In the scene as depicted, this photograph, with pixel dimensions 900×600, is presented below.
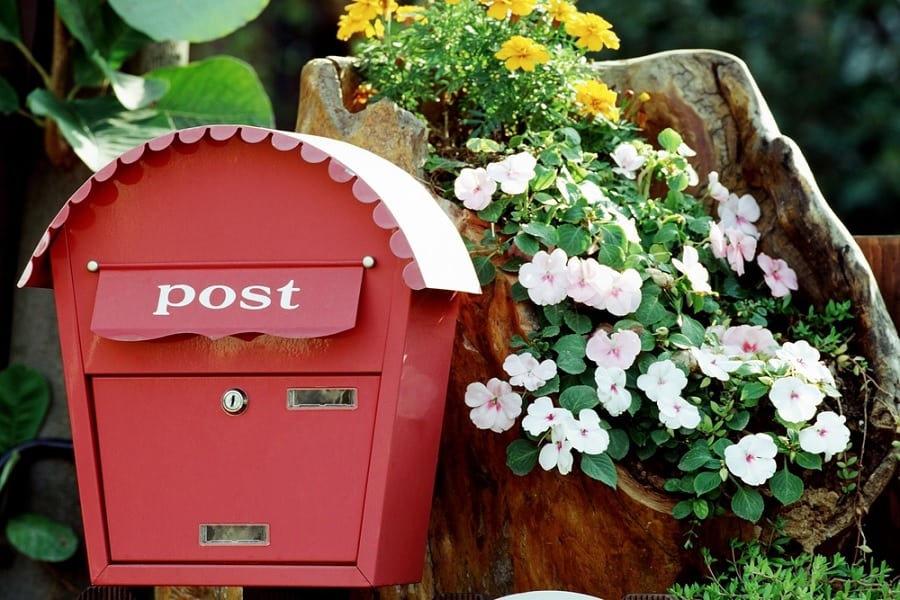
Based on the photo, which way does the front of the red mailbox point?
toward the camera

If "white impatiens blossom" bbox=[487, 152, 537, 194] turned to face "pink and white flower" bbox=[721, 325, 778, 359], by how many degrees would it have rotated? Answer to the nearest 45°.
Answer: approximately 90° to its left

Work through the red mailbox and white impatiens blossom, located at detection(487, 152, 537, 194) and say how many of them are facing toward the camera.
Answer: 2

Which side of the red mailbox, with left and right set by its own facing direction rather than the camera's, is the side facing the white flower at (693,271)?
left

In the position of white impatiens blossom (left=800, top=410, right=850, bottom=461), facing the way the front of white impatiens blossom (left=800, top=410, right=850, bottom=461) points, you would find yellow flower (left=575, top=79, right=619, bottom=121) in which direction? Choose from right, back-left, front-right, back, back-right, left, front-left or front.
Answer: back-right

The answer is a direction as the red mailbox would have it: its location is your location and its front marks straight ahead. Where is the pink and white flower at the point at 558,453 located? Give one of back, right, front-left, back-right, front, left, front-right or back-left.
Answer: left

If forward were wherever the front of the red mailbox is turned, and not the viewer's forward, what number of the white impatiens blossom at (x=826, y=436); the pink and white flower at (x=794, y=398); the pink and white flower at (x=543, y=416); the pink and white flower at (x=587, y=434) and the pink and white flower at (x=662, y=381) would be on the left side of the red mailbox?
5

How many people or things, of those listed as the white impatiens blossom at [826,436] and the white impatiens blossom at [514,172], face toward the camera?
2

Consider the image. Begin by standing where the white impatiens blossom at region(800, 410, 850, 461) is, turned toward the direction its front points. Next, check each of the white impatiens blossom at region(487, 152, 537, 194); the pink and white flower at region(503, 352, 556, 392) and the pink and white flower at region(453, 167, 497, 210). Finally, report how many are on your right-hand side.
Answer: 3

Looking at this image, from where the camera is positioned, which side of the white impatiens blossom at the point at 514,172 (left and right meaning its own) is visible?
front

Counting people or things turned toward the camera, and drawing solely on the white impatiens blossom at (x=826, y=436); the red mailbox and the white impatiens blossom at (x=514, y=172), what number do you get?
3

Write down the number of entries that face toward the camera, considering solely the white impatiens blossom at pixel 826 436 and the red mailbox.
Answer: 2
